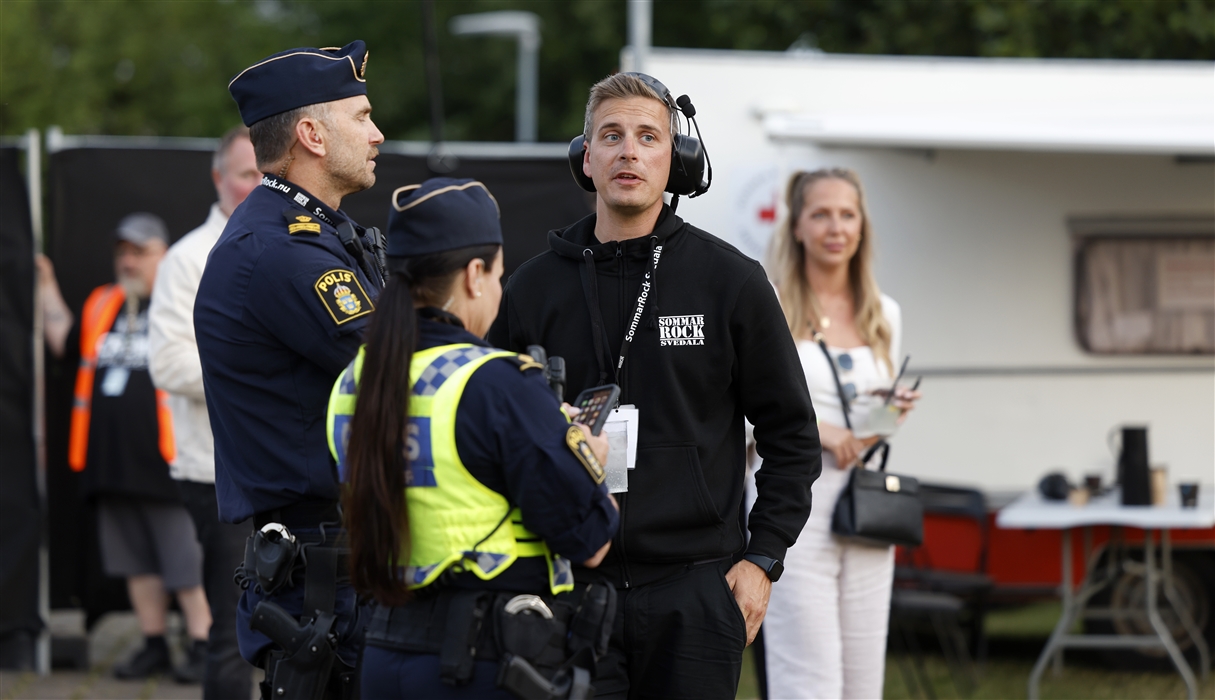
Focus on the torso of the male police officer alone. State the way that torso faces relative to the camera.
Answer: to the viewer's right

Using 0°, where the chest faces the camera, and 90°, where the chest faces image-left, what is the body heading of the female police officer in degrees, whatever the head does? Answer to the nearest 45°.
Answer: approximately 225°

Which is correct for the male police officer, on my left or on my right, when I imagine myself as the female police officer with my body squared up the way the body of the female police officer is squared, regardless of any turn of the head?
on my left

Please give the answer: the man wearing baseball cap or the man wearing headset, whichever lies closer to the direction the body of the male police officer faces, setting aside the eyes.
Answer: the man wearing headset

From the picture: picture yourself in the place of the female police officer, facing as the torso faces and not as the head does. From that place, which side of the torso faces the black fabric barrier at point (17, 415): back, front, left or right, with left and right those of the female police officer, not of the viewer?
left

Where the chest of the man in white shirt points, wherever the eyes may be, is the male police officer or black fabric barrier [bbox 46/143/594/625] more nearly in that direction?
the male police officer

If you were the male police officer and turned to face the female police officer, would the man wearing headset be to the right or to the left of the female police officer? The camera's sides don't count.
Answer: left

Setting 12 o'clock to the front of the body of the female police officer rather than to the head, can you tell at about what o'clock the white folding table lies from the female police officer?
The white folding table is roughly at 12 o'clock from the female police officer.

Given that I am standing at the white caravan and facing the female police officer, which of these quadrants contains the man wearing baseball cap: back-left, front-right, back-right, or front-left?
front-right

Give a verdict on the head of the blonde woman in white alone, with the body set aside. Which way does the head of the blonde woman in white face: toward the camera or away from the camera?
toward the camera

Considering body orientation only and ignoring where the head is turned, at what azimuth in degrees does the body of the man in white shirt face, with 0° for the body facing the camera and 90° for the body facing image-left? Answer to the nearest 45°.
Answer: approximately 315°

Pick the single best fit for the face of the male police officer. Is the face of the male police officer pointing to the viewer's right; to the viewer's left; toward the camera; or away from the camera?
to the viewer's right
